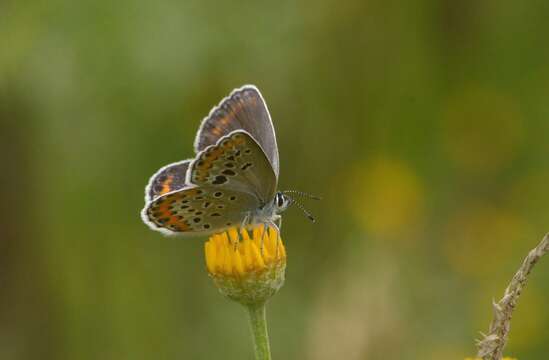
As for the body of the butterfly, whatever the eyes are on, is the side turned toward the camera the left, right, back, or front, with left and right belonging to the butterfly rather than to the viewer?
right
